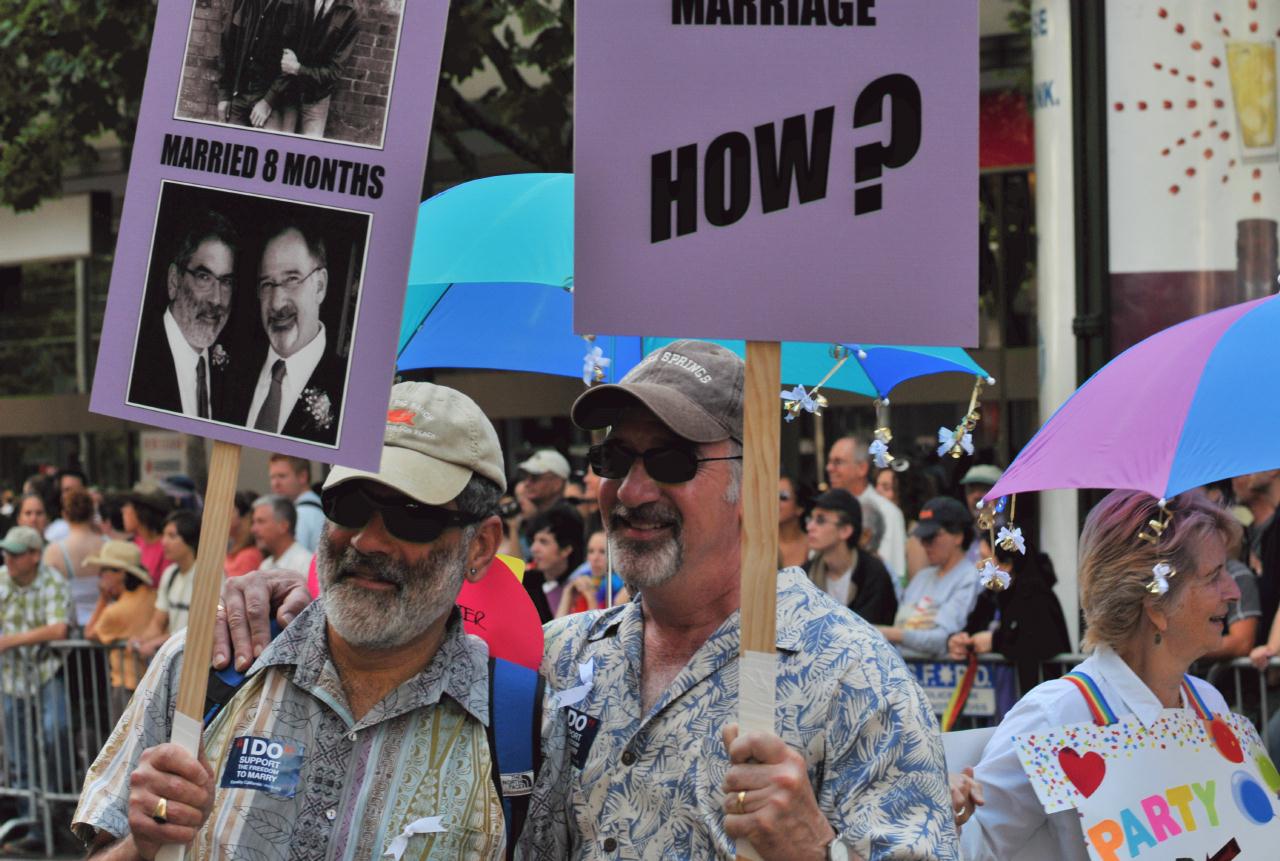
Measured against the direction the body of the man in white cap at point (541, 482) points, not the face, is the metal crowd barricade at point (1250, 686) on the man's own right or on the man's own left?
on the man's own left

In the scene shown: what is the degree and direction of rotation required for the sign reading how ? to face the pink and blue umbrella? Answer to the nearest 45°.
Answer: approximately 135° to its left

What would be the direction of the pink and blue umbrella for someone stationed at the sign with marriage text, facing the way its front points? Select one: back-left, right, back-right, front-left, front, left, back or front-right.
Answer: left

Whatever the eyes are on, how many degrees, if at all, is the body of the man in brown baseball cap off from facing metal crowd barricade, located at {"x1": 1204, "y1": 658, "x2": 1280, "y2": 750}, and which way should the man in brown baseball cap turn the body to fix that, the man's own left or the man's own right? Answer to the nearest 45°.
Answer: approximately 180°

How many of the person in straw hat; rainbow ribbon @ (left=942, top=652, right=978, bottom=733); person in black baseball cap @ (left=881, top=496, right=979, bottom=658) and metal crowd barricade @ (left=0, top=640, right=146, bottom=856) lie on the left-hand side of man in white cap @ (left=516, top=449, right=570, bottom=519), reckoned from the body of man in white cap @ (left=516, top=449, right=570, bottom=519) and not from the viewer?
2

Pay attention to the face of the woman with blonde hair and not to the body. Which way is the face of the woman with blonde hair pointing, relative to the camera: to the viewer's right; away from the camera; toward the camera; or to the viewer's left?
to the viewer's right

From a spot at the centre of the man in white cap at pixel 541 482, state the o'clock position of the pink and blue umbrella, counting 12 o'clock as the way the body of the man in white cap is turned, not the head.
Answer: The pink and blue umbrella is roughly at 10 o'clock from the man in white cap.

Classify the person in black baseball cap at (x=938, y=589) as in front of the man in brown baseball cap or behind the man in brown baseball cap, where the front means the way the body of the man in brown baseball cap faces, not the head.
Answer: behind

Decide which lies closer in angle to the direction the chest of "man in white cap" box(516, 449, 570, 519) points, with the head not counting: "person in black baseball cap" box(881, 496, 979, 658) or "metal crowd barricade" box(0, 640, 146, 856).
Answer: the metal crowd barricade

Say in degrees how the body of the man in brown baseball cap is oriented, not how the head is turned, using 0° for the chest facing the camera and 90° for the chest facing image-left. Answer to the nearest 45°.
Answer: approximately 45°

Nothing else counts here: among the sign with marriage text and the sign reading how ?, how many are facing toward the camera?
2

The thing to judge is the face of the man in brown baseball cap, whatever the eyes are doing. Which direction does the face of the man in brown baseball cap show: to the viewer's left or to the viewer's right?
to the viewer's left
